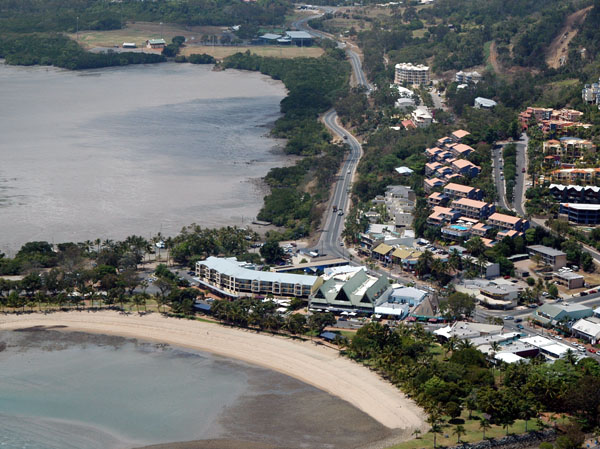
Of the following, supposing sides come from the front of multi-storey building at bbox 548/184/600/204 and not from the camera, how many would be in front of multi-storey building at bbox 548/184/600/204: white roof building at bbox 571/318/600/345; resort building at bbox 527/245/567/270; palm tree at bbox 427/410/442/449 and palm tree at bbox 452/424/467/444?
4

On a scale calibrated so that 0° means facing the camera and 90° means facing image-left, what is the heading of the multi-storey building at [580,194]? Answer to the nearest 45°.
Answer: approximately 0°

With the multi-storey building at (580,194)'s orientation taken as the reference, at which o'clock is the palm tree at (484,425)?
The palm tree is roughly at 12 o'clock from the multi-storey building.

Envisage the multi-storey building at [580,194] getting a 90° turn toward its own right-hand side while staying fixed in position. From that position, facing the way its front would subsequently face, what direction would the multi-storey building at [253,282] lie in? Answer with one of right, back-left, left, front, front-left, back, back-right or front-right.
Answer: front-left

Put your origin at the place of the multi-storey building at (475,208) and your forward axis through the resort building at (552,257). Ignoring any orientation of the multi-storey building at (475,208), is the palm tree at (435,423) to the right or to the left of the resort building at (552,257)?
right

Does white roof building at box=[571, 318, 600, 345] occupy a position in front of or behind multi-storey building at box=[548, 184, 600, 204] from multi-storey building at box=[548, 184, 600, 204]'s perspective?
in front

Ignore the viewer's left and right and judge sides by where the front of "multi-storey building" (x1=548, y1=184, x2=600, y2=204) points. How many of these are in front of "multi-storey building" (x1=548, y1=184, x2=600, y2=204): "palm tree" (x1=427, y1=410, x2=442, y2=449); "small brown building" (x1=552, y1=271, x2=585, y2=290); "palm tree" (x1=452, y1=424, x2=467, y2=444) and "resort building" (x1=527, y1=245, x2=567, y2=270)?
4

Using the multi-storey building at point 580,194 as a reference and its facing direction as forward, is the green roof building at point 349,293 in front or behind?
in front

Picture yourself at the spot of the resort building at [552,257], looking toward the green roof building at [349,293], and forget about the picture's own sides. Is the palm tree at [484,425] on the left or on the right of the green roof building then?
left

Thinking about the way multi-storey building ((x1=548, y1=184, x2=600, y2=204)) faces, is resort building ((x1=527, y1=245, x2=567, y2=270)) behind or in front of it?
in front

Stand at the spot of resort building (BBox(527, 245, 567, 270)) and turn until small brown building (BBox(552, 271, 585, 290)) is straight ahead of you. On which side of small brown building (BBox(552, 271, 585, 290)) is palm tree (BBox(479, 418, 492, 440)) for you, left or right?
right

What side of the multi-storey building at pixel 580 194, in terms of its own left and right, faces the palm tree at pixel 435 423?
front

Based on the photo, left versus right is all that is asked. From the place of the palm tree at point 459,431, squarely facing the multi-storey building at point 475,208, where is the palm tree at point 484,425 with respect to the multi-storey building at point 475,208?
right

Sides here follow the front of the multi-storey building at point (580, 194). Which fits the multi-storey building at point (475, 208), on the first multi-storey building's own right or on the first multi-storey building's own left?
on the first multi-storey building's own right

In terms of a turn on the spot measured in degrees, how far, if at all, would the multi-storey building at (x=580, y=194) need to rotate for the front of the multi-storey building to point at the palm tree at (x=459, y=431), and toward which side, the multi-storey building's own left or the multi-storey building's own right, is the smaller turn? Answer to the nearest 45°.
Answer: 0° — it already faces it

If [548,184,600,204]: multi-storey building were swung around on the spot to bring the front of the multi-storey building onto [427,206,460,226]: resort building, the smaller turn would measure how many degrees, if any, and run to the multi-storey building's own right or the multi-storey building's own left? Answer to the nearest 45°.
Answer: approximately 45° to the multi-storey building's own right
